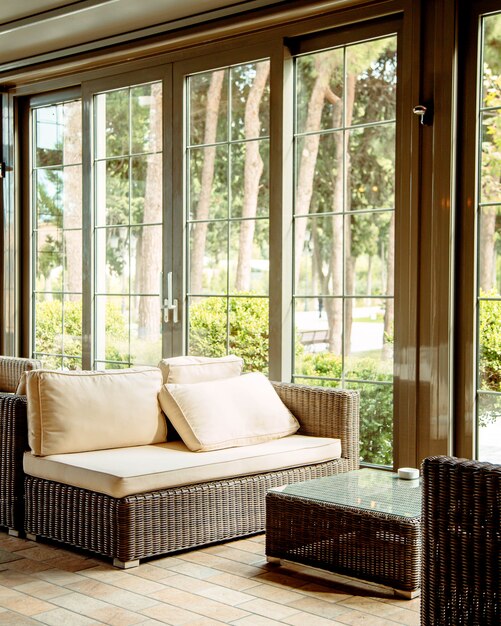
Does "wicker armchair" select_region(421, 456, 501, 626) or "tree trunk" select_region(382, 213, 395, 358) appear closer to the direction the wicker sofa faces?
the wicker armchair

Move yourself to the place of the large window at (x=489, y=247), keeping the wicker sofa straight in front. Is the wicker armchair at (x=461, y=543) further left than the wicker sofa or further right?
left

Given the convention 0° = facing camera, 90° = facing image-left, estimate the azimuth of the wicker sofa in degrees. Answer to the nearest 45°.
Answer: approximately 315°

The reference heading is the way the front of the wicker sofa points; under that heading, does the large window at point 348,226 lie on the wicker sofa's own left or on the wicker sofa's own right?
on the wicker sofa's own left

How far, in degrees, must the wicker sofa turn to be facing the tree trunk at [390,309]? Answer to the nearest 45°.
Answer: approximately 90° to its left
